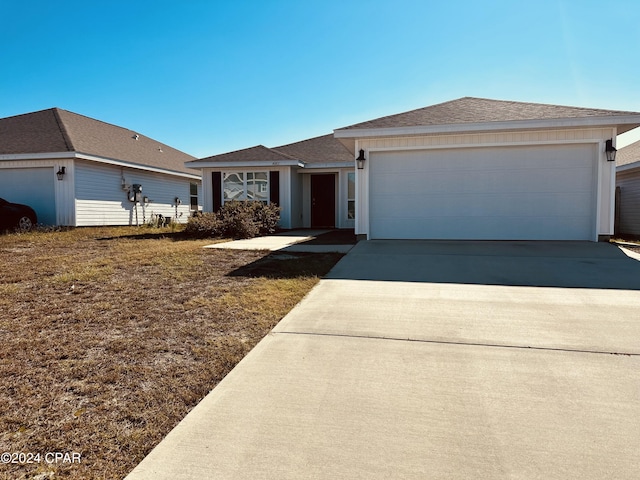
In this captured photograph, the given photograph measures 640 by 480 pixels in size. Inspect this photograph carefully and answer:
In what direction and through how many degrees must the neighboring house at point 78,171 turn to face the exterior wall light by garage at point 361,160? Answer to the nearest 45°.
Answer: approximately 90° to its left

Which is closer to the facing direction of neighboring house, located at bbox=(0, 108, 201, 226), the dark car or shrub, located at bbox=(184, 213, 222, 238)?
the dark car

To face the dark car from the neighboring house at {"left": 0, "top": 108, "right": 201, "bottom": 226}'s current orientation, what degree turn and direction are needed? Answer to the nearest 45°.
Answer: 0° — it already faces it

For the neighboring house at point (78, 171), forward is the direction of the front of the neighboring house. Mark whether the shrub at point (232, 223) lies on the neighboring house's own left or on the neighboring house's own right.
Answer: on the neighboring house's own left

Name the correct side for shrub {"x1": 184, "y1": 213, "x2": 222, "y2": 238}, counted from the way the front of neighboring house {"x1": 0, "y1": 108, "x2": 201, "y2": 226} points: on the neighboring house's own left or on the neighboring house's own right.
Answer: on the neighboring house's own left

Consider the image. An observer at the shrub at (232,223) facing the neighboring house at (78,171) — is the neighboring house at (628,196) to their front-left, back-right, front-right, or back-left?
back-right

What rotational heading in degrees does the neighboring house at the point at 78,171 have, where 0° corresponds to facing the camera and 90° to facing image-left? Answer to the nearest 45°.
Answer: approximately 45°

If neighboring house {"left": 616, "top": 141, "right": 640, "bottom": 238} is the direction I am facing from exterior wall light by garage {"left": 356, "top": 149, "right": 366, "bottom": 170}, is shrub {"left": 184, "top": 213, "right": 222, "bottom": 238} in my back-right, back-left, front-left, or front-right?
back-left
